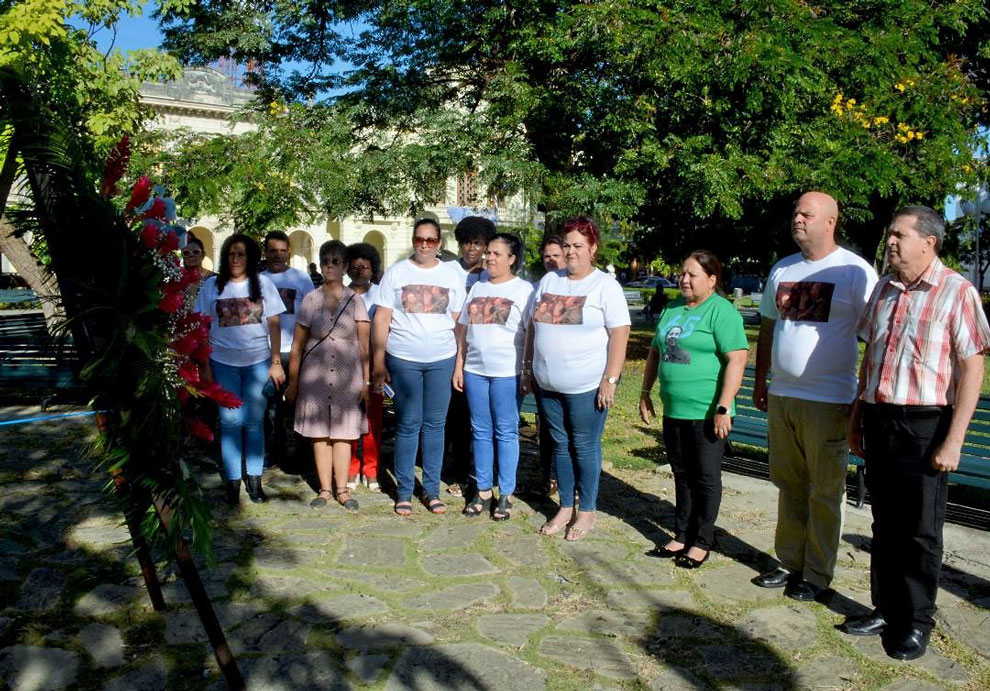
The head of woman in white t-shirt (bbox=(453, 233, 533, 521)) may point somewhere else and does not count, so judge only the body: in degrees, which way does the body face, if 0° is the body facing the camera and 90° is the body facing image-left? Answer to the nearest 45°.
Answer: approximately 45°

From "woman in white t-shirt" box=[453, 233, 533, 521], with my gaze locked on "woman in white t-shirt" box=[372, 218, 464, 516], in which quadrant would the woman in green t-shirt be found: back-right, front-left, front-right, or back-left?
back-left

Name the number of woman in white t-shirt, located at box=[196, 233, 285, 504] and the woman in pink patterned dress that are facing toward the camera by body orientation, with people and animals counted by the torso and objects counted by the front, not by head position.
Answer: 2

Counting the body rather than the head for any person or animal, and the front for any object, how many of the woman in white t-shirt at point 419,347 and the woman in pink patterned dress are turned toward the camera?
2

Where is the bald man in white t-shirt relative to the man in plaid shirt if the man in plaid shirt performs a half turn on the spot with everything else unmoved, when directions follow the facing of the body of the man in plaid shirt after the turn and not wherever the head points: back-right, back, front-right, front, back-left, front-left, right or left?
left

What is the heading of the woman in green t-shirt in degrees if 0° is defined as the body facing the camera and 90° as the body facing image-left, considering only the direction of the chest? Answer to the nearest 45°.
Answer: approximately 45°

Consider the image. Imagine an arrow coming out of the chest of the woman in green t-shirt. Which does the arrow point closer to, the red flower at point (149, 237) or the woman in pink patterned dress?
the red flower

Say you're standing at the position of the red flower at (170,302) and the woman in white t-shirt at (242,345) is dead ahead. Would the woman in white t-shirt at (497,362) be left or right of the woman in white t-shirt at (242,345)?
right

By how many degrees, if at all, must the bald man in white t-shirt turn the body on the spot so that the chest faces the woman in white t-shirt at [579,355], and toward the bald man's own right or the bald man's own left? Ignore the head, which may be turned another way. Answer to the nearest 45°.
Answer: approximately 45° to the bald man's own right

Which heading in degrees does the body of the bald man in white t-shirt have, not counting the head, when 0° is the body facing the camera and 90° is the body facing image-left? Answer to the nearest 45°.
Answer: approximately 45°
